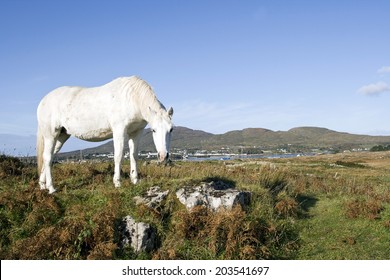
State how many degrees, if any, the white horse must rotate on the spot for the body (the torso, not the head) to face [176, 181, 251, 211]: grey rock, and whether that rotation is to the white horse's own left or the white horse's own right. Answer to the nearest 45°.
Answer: approximately 45° to the white horse's own right

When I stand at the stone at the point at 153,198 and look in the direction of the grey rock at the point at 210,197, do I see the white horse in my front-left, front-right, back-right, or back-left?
back-left

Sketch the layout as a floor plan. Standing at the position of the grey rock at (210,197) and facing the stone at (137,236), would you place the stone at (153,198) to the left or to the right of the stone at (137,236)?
right

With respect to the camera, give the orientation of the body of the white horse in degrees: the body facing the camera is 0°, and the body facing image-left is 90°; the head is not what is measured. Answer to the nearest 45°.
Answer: approximately 270°

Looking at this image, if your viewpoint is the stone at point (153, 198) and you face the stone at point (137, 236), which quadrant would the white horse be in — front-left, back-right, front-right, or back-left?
back-right
